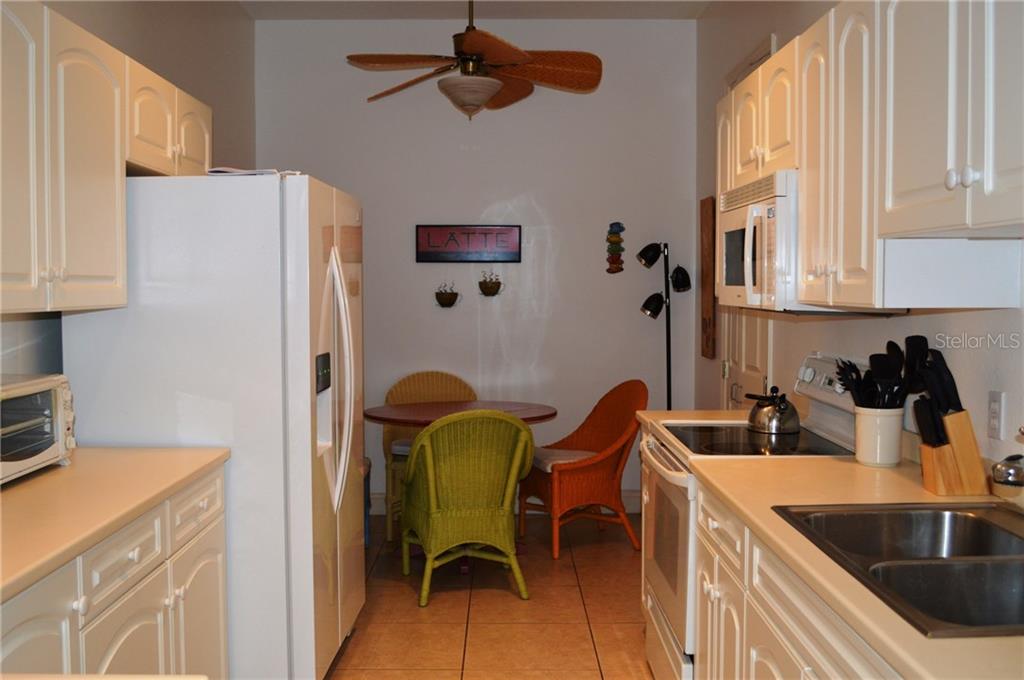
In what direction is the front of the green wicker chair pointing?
away from the camera

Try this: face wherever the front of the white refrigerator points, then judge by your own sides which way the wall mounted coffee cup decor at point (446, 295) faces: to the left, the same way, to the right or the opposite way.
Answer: to the right

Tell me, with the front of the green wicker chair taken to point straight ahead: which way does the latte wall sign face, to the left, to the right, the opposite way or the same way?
the opposite way

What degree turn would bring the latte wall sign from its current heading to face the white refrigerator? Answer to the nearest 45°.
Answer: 0° — it already faces it

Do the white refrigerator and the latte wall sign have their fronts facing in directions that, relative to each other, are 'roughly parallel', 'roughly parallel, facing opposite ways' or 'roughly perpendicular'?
roughly perpendicular

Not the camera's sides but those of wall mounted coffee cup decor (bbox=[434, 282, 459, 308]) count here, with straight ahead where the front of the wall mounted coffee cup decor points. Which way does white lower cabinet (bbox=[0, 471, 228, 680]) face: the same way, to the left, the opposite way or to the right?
to the left

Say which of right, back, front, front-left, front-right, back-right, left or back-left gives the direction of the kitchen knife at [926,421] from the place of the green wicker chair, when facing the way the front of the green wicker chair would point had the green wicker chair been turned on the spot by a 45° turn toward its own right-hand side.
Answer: right

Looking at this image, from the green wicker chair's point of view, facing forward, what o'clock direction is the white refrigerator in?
The white refrigerator is roughly at 7 o'clock from the green wicker chair.

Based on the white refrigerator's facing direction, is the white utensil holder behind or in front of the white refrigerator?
in front

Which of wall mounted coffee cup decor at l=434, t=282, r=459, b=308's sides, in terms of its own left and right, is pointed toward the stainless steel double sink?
front

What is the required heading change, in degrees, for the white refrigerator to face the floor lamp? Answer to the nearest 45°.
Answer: approximately 45° to its left

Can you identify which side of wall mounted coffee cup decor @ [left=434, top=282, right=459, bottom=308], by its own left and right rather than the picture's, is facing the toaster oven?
front

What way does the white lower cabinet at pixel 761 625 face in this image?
to the viewer's left

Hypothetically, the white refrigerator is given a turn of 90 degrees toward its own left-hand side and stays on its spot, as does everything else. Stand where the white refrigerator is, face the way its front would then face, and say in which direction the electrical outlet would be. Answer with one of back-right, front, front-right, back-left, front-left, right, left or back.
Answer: back-right

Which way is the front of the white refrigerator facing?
to the viewer's right

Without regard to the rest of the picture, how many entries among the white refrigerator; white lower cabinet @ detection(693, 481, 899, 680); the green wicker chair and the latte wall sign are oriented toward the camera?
1

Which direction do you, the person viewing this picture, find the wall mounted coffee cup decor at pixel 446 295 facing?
facing the viewer

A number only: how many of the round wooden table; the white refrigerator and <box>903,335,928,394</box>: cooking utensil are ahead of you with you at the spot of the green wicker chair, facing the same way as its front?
1

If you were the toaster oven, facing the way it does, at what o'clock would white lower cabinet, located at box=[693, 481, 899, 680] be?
The white lower cabinet is roughly at 12 o'clock from the toaster oven.
